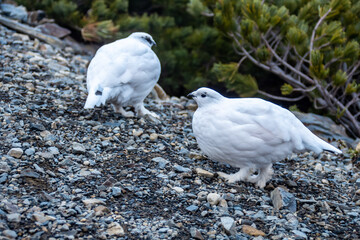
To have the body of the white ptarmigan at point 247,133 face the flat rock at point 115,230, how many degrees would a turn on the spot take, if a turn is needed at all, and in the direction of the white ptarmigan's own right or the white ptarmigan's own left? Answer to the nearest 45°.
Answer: approximately 90° to the white ptarmigan's own left

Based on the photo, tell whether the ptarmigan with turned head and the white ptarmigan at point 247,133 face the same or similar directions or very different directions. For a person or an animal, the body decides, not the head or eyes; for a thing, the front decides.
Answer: very different directions

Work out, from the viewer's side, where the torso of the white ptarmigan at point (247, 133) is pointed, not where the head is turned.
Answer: to the viewer's left

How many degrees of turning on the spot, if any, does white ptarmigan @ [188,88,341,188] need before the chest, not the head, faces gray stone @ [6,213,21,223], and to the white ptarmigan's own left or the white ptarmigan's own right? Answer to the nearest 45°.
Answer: approximately 45° to the white ptarmigan's own left

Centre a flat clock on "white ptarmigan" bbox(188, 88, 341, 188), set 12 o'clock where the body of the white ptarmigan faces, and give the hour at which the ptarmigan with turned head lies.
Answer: The ptarmigan with turned head is roughly at 1 o'clock from the white ptarmigan.

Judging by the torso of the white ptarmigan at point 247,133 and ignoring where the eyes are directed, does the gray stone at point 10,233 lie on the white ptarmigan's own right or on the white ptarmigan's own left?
on the white ptarmigan's own left

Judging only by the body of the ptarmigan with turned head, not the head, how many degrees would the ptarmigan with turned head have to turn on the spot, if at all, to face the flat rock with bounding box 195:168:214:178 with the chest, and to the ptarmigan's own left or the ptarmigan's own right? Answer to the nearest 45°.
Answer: approximately 45° to the ptarmigan's own right

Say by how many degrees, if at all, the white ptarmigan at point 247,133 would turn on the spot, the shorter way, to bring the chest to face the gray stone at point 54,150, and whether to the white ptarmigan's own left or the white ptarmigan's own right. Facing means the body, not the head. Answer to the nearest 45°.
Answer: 0° — it already faces it
